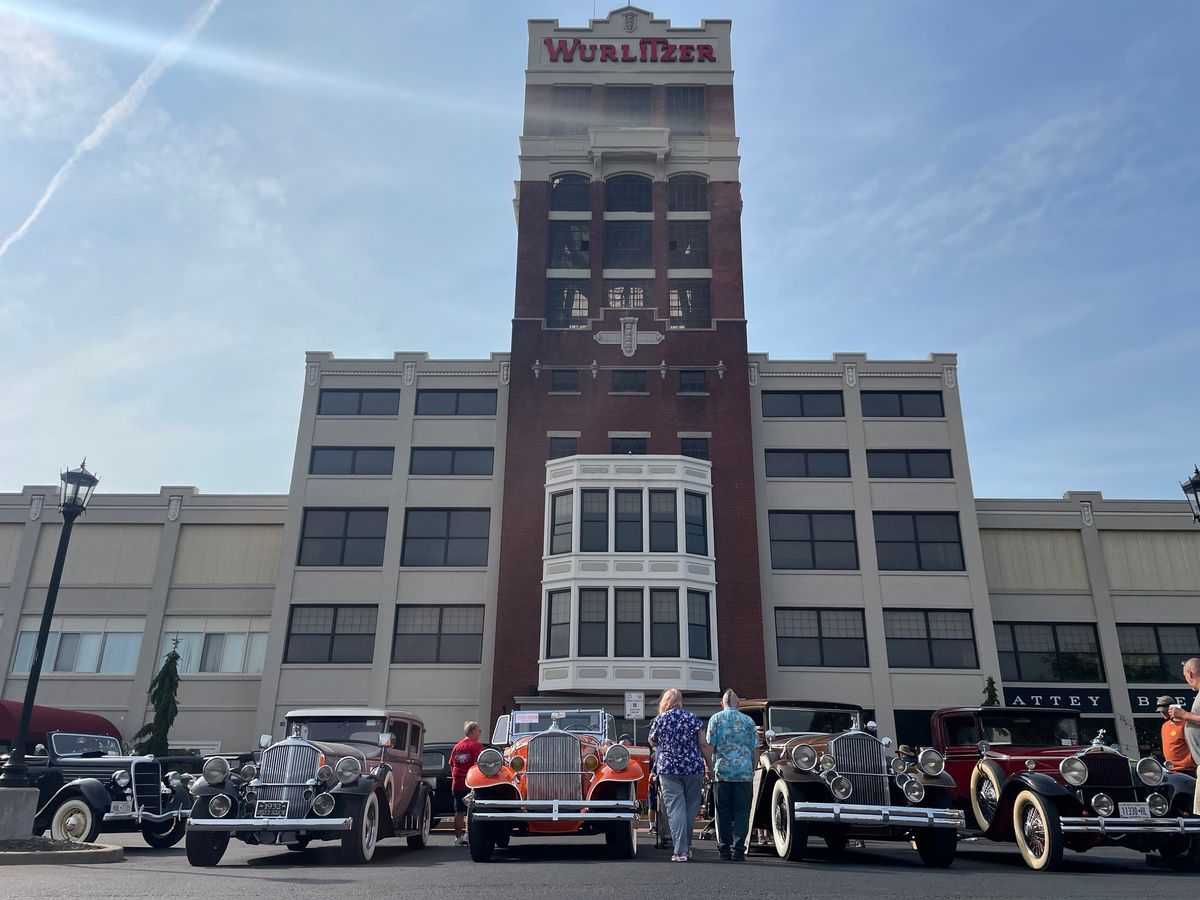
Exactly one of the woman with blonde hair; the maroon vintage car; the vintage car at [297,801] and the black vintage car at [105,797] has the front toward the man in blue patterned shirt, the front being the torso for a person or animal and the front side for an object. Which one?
the black vintage car

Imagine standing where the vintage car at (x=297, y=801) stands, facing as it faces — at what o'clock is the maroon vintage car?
The maroon vintage car is roughly at 8 o'clock from the vintage car.

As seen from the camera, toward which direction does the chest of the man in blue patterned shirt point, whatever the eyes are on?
away from the camera

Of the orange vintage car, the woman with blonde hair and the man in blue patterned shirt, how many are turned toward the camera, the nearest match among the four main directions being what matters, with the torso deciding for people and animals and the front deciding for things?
1

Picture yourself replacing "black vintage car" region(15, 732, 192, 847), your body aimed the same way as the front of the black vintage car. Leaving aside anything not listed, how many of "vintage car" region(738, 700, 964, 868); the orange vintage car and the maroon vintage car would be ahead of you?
3

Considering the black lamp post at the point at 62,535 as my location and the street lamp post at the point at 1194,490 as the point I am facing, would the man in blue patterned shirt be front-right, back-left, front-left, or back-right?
front-right

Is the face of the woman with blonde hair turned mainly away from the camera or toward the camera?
away from the camera

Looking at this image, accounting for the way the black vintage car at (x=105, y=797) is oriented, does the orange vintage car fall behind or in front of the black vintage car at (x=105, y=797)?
in front

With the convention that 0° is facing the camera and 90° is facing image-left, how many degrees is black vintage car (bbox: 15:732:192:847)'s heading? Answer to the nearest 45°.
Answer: approximately 315°

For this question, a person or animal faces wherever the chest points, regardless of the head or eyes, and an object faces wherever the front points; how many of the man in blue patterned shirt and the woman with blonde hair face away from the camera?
2

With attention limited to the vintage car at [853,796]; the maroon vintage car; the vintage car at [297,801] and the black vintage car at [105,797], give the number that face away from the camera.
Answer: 0

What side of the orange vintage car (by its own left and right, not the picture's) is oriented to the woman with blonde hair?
left

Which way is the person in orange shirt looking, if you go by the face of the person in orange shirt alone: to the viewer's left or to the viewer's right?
to the viewer's left

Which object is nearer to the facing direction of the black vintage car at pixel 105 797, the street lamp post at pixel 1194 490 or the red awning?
the street lamp post

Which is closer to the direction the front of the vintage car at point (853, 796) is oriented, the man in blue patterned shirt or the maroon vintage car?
the man in blue patterned shirt

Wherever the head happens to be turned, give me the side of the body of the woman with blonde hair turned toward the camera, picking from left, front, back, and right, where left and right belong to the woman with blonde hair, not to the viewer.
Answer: back

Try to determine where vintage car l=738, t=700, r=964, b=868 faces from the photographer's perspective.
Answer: facing the viewer and to the right of the viewer

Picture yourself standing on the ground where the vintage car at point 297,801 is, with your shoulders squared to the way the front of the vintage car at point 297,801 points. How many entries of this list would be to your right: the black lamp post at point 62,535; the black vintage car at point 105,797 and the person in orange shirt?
2
